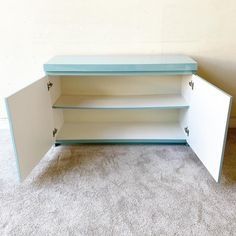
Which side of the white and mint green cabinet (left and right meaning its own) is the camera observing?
front
